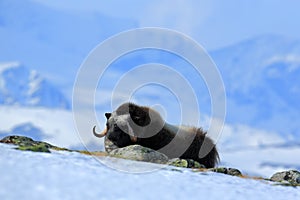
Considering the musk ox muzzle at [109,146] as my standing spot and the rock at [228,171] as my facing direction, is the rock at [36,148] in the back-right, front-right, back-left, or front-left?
back-right

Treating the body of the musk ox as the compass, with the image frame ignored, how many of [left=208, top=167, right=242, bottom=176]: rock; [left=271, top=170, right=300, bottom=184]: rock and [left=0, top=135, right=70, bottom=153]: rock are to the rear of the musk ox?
2

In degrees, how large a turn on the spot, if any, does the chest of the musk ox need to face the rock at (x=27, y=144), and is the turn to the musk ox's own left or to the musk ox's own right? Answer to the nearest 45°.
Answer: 0° — it already faces it

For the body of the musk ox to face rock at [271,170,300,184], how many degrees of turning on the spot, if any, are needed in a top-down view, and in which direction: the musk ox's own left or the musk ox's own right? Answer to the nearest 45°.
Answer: approximately 180°

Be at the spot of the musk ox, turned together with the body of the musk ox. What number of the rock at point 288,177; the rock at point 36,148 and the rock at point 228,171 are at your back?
2

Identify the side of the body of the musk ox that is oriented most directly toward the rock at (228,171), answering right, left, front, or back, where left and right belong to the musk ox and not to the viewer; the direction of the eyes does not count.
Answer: back

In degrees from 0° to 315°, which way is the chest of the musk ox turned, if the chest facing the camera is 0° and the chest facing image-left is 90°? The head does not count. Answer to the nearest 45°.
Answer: approximately 90°
